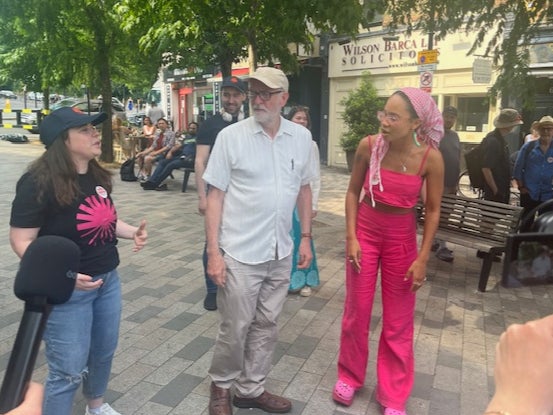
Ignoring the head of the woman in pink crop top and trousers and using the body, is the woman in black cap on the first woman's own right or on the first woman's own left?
on the first woman's own right

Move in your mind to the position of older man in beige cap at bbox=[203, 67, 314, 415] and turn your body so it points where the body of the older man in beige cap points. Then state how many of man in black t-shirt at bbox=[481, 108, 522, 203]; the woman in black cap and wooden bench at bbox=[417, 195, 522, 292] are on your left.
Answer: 2

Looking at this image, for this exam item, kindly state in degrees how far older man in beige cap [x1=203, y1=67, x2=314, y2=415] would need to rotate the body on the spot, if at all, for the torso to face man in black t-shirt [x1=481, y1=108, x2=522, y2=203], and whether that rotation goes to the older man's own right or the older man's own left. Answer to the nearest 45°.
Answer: approximately 90° to the older man's own left

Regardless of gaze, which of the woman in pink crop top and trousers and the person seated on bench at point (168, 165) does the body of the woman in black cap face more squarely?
the woman in pink crop top and trousers

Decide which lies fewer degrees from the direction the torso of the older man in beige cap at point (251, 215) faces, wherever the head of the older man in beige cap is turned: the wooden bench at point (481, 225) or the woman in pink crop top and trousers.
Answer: the woman in pink crop top and trousers

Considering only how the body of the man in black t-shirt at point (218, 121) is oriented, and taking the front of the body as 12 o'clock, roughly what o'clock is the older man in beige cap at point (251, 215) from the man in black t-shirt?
The older man in beige cap is roughly at 12 o'clock from the man in black t-shirt.

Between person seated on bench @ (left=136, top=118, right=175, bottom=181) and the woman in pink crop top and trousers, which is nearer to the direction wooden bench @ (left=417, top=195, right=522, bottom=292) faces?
the woman in pink crop top and trousers

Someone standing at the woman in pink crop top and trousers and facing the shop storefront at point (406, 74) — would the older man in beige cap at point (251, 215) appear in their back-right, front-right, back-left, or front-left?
back-left

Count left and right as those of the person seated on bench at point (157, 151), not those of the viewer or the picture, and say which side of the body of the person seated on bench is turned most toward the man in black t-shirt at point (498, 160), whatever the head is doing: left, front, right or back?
left

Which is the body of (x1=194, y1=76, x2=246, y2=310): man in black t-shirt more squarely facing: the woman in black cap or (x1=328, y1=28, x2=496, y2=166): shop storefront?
the woman in black cap
